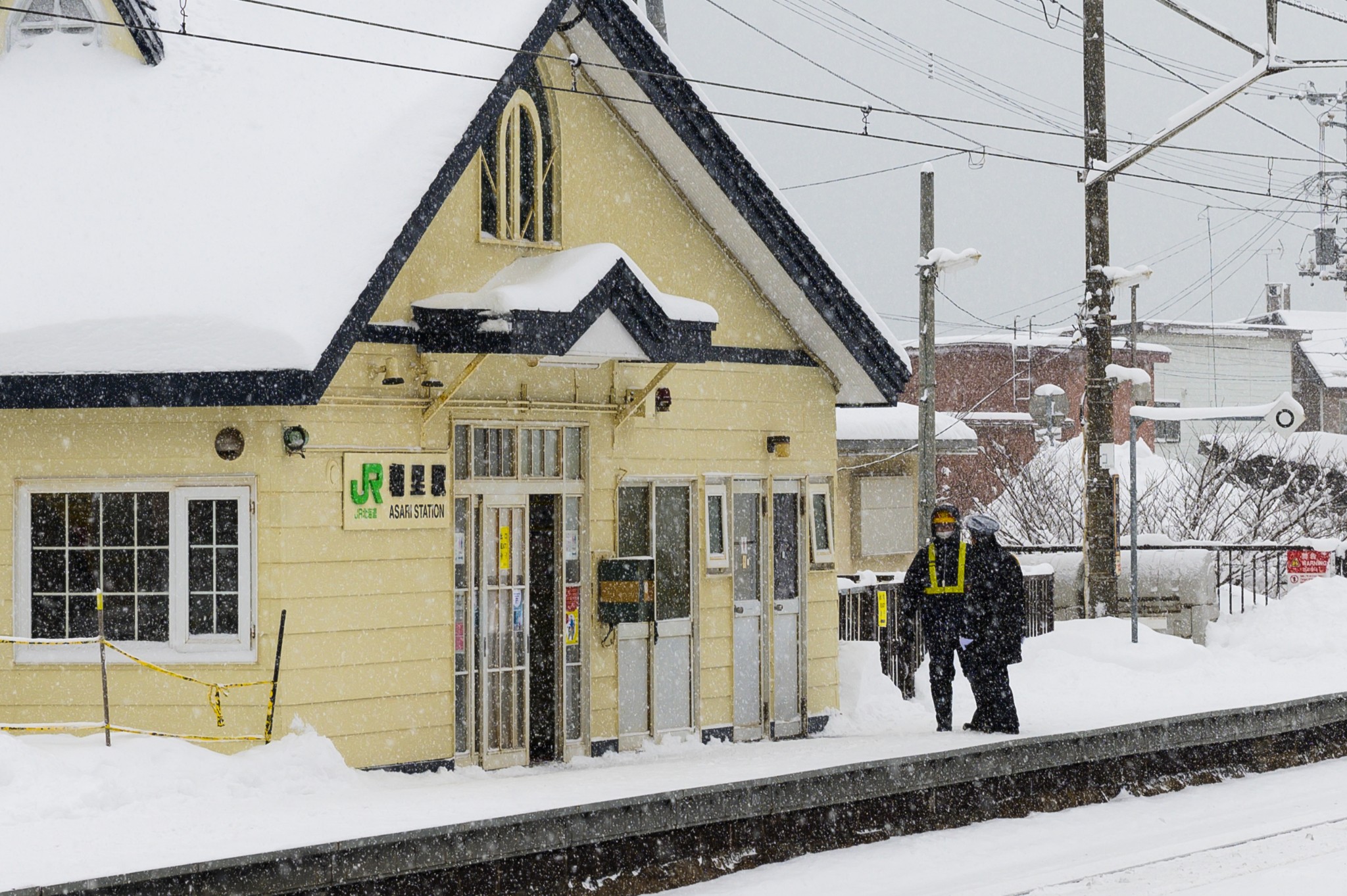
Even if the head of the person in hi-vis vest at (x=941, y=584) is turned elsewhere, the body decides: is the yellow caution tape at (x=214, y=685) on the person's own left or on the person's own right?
on the person's own right

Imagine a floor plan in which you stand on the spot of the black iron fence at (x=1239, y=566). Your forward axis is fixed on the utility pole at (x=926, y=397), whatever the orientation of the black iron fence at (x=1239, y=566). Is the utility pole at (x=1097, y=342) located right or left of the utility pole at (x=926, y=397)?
left

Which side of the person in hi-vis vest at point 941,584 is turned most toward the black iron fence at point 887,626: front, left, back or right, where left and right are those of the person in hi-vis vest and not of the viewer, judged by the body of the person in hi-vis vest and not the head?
back

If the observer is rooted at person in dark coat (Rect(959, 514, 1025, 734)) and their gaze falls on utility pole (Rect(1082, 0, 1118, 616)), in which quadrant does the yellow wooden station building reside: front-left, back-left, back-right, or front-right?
back-left

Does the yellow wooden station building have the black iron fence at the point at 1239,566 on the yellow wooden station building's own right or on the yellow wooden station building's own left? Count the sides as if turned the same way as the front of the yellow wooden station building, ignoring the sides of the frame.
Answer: on the yellow wooden station building's own left

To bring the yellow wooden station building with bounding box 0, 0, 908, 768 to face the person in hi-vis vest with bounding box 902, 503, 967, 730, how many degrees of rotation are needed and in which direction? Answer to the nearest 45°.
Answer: approximately 45° to its left

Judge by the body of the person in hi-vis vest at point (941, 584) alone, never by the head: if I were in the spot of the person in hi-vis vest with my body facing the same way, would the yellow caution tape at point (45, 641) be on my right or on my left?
on my right

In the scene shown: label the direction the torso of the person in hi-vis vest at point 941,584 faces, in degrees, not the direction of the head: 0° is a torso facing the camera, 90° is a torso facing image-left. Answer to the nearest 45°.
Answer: approximately 0°

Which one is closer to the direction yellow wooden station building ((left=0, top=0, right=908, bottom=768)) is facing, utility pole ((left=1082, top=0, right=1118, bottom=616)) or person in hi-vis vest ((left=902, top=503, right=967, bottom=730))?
the person in hi-vis vest
